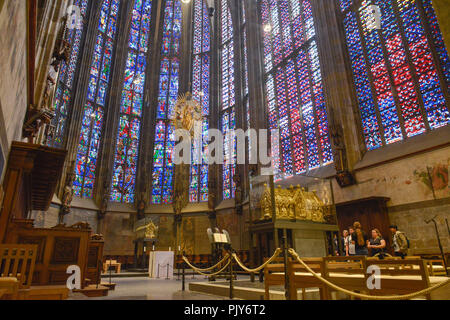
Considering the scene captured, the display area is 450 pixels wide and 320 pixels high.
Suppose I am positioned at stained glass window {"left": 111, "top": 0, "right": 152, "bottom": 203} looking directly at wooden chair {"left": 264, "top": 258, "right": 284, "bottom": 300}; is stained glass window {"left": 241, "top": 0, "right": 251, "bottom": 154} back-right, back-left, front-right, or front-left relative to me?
front-left

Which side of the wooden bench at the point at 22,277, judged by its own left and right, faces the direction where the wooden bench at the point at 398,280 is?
front

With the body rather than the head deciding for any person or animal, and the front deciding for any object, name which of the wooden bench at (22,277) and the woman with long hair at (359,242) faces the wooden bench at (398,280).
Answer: the wooden bench at (22,277)

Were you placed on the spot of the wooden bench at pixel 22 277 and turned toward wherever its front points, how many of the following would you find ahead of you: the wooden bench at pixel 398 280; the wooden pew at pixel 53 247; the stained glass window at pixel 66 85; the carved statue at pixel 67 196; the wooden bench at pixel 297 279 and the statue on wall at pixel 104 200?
2

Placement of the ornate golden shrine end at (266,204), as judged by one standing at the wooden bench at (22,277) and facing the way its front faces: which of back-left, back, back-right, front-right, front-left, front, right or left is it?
front-left
